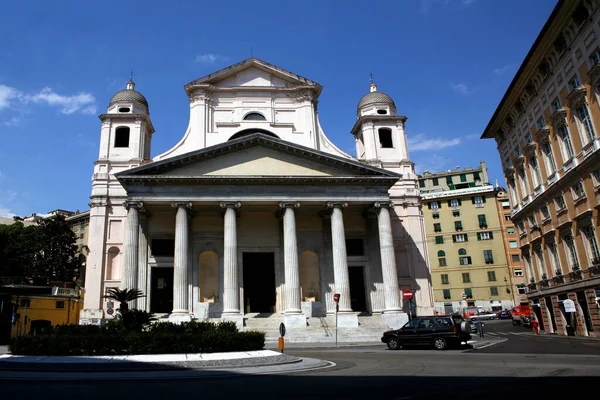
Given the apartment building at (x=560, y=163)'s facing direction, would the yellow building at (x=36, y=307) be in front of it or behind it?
in front

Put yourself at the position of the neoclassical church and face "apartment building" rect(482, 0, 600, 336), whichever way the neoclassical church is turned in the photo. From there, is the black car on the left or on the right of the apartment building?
right

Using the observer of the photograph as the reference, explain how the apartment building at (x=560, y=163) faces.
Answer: facing the viewer and to the left of the viewer

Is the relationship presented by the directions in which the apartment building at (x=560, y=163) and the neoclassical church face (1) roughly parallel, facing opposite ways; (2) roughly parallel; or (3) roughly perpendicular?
roughly perpendicular

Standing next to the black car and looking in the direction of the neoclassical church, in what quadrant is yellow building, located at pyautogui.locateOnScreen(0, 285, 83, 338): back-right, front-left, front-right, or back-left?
front-left

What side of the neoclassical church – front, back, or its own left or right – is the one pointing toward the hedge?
front

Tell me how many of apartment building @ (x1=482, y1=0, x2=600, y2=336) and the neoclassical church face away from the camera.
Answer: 0

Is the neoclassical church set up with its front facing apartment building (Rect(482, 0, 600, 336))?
no

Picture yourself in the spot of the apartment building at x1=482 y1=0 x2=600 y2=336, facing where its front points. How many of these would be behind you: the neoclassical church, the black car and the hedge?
0

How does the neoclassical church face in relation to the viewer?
toward the camera

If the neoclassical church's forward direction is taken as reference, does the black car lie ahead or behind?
ahead

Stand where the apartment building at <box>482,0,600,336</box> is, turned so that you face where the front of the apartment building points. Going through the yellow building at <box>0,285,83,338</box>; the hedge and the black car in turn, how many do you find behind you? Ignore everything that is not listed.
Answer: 0

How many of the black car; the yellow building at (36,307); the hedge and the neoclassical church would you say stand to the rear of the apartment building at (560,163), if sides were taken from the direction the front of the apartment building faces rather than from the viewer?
0

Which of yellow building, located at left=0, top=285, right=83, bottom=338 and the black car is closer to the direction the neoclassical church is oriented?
the black car

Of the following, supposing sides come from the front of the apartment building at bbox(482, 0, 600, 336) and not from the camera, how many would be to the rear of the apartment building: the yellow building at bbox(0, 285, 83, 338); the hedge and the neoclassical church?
0

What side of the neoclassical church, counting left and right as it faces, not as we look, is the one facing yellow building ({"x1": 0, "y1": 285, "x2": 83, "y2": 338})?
right

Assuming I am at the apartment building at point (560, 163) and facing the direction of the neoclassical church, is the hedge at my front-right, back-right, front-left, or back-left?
front-left

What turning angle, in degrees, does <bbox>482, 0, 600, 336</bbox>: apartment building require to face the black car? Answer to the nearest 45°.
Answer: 0° — it already faces it

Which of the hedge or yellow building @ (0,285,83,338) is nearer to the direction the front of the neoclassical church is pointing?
the hedge

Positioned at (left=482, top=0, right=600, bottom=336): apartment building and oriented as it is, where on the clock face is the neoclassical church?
The neoclassical church is roughly at 1 o'clock from the apartment building.
